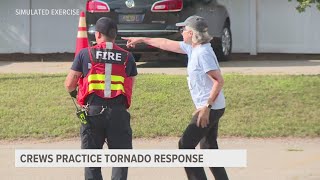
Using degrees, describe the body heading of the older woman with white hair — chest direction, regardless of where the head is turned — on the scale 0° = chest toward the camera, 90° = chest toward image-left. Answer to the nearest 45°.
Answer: approximately 90°

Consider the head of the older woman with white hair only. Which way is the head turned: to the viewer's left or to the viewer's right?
to the viewer's left

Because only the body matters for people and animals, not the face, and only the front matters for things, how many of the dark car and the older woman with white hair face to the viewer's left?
1

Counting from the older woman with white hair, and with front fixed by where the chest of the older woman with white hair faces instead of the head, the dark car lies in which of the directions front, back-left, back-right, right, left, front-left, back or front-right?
right
